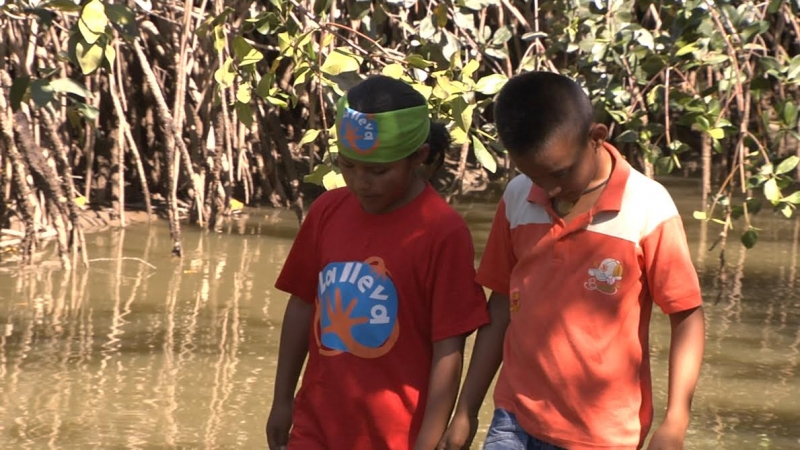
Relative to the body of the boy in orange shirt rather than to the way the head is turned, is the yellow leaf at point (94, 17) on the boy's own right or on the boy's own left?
on the boy's own right

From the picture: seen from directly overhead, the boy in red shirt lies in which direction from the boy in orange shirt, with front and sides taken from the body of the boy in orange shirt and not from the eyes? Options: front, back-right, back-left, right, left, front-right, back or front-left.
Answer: front-right

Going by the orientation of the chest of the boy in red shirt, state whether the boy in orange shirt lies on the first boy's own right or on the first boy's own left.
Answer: on the first boy's own left

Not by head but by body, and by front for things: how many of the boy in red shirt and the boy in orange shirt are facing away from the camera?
0

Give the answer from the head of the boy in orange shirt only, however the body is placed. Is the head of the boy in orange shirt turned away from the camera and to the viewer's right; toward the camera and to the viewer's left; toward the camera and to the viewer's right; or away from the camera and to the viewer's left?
toward the camera and to the viewer's left

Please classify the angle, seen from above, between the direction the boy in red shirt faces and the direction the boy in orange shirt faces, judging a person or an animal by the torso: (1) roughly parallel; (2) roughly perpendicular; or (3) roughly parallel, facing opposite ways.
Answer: roughly parallel

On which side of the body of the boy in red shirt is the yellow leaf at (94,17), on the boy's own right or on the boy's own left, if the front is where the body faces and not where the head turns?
on the boy's own right

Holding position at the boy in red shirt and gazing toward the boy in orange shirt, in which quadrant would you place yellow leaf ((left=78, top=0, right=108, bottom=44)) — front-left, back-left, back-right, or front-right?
back-left
